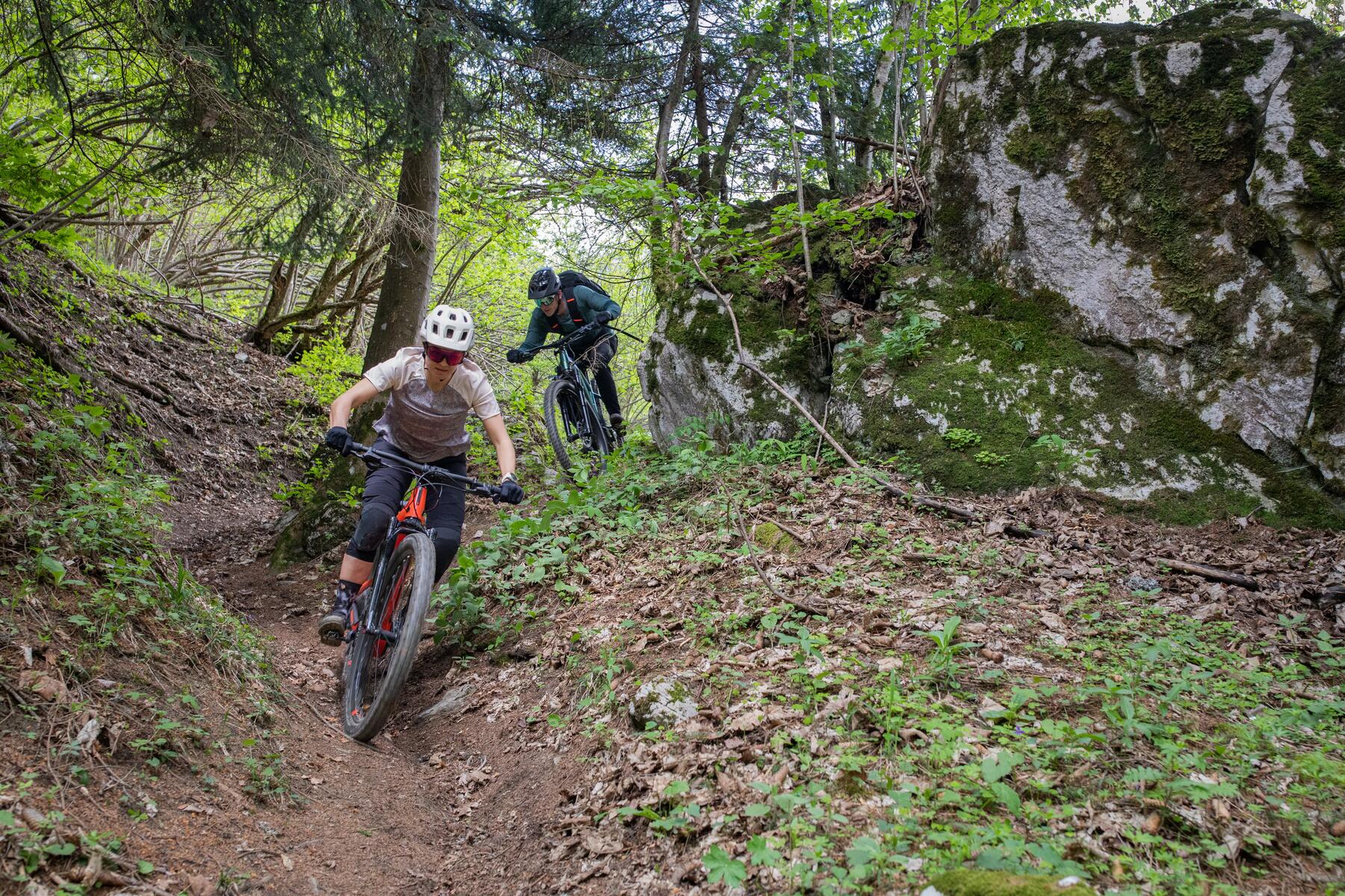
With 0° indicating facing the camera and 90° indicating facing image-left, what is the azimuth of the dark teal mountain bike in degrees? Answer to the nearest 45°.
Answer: approximately 45°

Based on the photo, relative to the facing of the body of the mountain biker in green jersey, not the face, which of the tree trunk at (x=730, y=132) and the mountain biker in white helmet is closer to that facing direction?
the mountain biker in white helmet

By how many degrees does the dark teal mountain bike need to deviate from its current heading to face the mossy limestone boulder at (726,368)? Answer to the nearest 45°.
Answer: approximately 135° to its left

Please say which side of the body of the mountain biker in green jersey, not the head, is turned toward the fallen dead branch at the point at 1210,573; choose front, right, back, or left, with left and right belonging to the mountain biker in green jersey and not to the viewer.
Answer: left

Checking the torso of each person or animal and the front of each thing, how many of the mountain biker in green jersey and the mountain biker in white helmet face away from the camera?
0

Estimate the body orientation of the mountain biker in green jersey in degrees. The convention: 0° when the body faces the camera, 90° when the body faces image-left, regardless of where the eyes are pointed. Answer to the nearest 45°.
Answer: approximately 45°

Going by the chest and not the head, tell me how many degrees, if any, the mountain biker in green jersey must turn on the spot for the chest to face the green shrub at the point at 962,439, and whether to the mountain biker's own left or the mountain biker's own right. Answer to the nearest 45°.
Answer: approximately 90° to the mountain biker's own left

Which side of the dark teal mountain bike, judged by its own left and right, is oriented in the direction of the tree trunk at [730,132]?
back

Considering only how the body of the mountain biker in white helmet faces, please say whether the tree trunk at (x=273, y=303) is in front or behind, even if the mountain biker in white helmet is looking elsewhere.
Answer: behind

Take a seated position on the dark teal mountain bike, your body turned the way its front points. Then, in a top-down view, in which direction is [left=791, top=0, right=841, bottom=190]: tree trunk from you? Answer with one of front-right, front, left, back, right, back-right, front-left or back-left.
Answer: back

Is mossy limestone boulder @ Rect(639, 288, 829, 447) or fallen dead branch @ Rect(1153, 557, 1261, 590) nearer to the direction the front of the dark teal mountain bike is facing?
the fallen dead branch
